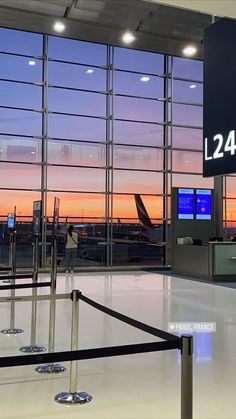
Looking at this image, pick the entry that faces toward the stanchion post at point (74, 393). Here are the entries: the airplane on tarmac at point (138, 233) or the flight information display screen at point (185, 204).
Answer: the flight information display screen

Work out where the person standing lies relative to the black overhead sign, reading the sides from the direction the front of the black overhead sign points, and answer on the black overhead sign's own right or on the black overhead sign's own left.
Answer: on the black overhead sign's own right

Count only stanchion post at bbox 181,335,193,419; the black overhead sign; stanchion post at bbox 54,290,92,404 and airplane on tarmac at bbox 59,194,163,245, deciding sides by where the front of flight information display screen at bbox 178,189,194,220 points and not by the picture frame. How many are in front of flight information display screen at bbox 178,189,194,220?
3

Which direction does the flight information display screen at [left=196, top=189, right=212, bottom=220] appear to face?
toward the camera

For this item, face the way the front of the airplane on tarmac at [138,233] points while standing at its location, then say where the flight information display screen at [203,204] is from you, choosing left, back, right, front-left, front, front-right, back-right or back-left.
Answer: front-right

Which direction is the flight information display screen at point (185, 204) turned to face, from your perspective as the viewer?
facing the viewer

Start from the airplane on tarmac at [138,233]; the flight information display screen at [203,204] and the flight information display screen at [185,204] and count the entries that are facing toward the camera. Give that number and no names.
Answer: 2

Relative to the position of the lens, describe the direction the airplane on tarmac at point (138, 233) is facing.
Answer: facing to the right of the viewer

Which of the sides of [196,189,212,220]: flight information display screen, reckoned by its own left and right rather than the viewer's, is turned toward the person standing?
right

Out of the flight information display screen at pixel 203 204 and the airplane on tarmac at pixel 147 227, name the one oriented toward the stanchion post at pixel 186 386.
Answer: the flight information display screen

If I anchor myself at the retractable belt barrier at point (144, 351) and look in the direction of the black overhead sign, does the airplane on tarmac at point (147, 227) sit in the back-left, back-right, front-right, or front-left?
front-left

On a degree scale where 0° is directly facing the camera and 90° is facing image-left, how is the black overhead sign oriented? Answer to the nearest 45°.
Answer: approximately 45°
